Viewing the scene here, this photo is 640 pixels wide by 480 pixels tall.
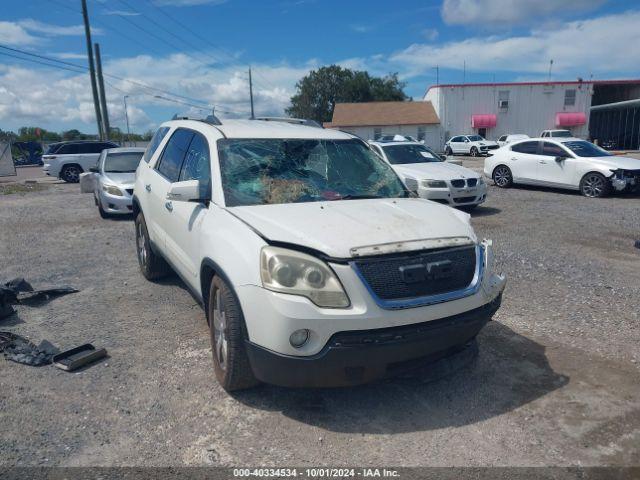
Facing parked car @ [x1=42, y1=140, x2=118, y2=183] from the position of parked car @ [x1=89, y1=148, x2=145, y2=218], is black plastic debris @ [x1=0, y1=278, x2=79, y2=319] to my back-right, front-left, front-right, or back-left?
back-left

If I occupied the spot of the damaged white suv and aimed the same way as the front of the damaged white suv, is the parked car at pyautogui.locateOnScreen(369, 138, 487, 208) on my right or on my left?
on my left

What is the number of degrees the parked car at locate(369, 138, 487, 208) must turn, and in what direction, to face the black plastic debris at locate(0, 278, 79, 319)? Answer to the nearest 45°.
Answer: approximately 90° to its right

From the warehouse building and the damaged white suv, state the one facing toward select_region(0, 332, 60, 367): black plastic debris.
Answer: the warehouse building

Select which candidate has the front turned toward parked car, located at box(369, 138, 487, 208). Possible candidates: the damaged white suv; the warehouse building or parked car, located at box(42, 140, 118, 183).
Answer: the warehouse building

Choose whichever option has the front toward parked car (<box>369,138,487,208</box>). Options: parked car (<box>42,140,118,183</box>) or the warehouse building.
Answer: the warehouse building

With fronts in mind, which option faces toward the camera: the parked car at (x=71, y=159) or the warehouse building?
the warehouse building

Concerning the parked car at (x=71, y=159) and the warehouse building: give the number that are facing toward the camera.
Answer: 1

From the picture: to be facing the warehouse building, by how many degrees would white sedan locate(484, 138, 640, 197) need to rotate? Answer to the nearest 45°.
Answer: approximately 135° to its left

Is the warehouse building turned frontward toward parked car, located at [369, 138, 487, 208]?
yes

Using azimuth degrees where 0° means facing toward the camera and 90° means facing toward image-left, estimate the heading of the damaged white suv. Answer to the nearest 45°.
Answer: approximately 315°

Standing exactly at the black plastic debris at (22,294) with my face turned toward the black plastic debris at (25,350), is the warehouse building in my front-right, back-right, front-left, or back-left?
back-left

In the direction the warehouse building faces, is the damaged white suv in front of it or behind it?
in front

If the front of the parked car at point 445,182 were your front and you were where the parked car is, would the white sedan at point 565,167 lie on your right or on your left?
on your left

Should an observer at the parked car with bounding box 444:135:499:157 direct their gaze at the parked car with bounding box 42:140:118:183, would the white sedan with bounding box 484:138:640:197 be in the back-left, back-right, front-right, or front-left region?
front-left

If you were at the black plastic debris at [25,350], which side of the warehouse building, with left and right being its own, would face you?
front
